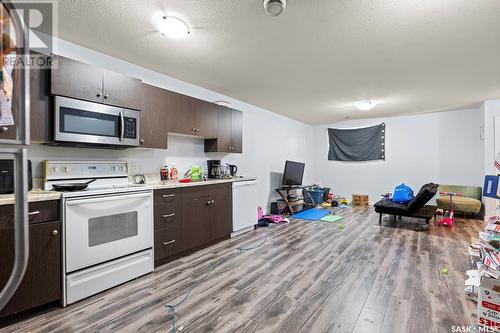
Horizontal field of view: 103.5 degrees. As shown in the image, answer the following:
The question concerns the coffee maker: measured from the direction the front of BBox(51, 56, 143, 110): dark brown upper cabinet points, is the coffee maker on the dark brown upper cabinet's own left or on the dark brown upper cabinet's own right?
on the dark brown upper cabinet's own left

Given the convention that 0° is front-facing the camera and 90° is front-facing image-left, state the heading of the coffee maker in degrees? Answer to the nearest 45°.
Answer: approximately 315°

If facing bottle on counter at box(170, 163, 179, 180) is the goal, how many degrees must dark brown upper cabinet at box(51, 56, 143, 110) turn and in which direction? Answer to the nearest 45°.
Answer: approximately 90° to its left

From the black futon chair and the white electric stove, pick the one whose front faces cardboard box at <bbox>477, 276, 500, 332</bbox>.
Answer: the white electric stove

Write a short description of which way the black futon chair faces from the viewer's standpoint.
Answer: facing to the left of the viewer

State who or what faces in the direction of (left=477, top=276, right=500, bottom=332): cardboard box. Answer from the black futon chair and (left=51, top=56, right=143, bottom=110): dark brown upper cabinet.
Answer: the dark brown upper cabinet

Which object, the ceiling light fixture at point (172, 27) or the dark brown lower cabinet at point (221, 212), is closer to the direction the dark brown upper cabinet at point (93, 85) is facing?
the ceiling light fixture

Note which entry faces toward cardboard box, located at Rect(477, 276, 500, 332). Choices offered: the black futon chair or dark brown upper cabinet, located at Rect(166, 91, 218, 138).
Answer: the dark brown upper cabinet
